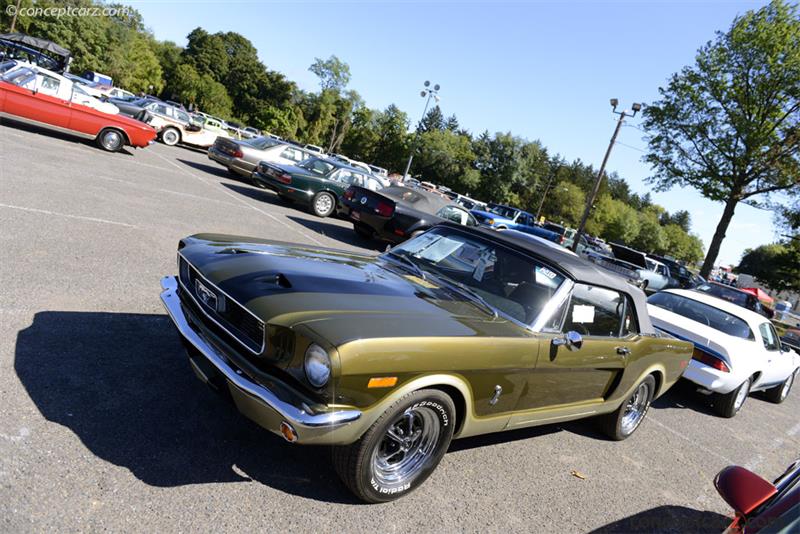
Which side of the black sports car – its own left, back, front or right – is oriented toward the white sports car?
right

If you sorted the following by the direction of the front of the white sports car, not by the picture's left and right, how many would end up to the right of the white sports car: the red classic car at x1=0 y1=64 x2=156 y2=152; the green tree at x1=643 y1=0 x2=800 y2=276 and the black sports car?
0

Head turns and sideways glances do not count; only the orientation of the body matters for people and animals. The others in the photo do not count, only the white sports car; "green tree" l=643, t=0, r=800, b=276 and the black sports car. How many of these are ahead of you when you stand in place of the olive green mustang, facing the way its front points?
0

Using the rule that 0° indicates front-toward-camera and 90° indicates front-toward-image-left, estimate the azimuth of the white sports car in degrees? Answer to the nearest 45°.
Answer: approximately 225°

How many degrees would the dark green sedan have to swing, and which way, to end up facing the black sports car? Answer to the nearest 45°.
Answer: approximately 90° to its right

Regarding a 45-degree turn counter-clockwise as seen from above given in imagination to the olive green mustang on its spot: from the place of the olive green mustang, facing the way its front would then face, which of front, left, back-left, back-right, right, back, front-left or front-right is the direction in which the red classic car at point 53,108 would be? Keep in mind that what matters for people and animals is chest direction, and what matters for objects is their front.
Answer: back-right

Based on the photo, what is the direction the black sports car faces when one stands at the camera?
facing away from the viewer and to the right of the viewer

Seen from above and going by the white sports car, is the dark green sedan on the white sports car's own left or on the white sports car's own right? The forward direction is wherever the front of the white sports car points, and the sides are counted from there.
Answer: on the white sports car's own left

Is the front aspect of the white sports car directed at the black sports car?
no

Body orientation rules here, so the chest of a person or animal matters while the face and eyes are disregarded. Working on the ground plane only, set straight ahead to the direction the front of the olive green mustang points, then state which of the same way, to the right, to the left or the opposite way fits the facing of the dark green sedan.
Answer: the opposite way

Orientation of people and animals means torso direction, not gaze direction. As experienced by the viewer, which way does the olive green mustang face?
facing the viewer and to the left of the viewer

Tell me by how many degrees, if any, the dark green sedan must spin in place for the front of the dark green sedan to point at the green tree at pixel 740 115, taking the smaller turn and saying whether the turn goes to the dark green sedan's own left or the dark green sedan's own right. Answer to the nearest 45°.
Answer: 0° — it already faces it

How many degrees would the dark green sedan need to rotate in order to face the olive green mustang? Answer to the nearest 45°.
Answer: approximately 135° to its right

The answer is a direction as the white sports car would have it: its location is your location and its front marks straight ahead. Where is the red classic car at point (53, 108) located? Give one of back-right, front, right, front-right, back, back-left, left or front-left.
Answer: back-left

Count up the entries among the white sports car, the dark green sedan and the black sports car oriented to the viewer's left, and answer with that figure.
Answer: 0

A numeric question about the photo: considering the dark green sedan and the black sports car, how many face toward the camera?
0

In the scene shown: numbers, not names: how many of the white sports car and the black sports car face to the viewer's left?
0

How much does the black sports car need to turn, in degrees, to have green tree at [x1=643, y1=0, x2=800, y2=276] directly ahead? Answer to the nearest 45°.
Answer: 0° — it already faces it

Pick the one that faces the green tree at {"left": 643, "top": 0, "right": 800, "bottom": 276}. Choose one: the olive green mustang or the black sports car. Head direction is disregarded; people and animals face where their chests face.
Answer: the black sports car

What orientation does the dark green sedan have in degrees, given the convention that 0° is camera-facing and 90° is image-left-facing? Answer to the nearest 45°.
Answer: approximately 225°

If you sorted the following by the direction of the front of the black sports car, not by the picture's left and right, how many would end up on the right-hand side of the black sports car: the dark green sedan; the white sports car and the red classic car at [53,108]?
1

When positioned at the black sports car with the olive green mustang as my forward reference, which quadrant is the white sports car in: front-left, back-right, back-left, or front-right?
front-left
